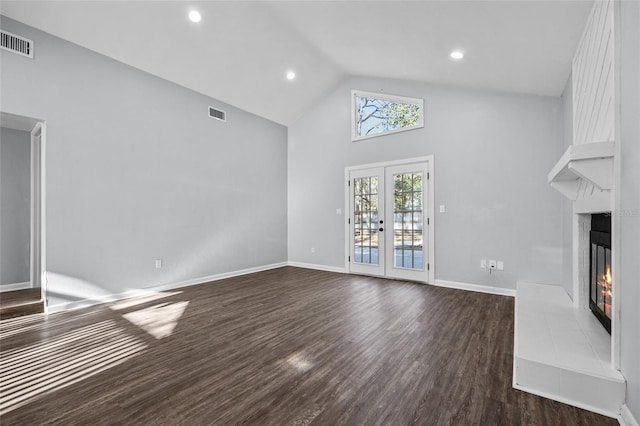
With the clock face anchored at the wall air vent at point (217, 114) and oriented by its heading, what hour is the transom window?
The transom window is roughly at 11 o'clock from the wall air vent.

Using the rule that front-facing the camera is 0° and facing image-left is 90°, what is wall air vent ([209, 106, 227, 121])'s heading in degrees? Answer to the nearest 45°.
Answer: approximately 315°

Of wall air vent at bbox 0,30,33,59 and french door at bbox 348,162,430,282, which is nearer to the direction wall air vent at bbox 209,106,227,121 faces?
the french door

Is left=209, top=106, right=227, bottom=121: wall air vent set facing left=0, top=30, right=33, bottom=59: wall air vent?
no

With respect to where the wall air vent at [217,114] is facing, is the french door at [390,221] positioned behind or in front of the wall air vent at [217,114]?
in front

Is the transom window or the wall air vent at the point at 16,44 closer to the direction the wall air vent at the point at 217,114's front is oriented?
the transom window

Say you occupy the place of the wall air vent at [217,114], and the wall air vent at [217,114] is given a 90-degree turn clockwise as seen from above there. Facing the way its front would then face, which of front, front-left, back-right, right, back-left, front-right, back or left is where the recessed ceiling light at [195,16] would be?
front-left

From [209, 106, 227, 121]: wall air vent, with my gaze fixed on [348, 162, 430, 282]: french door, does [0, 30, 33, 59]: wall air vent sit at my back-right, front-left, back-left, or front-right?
back-right
